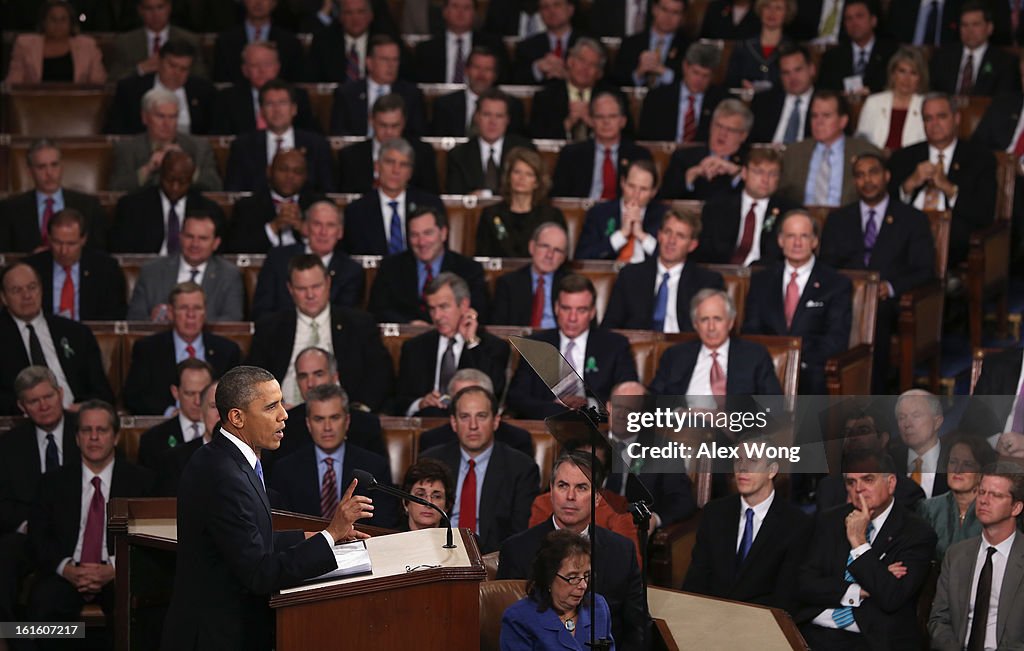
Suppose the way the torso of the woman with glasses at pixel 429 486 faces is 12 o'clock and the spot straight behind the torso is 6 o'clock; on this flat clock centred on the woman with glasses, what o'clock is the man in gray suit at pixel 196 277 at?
The man in gray suit is roughly at 5 o'clock from the woman with glasses.

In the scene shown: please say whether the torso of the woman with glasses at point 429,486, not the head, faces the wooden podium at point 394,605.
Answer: yes

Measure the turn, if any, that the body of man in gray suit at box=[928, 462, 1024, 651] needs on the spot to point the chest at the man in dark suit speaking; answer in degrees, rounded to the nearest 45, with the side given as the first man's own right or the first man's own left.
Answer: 0° — they already face them

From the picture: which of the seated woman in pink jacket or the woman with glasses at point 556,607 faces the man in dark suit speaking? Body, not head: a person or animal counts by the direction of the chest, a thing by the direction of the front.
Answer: the seated woman in pink jacket

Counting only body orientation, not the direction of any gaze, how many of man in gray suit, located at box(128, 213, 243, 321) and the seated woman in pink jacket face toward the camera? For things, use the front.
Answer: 2

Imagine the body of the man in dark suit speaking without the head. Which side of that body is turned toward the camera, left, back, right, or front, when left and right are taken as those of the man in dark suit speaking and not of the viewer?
right

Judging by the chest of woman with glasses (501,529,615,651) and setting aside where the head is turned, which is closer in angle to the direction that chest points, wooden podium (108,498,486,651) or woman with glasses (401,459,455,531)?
the wooden podium

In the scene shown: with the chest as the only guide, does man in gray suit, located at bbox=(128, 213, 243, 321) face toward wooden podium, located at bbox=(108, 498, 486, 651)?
yes

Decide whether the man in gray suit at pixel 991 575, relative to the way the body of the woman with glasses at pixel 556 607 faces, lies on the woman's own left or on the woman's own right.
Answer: on the woman's own left

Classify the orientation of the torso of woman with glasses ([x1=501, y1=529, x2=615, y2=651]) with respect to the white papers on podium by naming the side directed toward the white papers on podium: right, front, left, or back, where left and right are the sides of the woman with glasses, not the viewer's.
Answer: right

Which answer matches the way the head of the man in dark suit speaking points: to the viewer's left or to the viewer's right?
to the viewer's right
